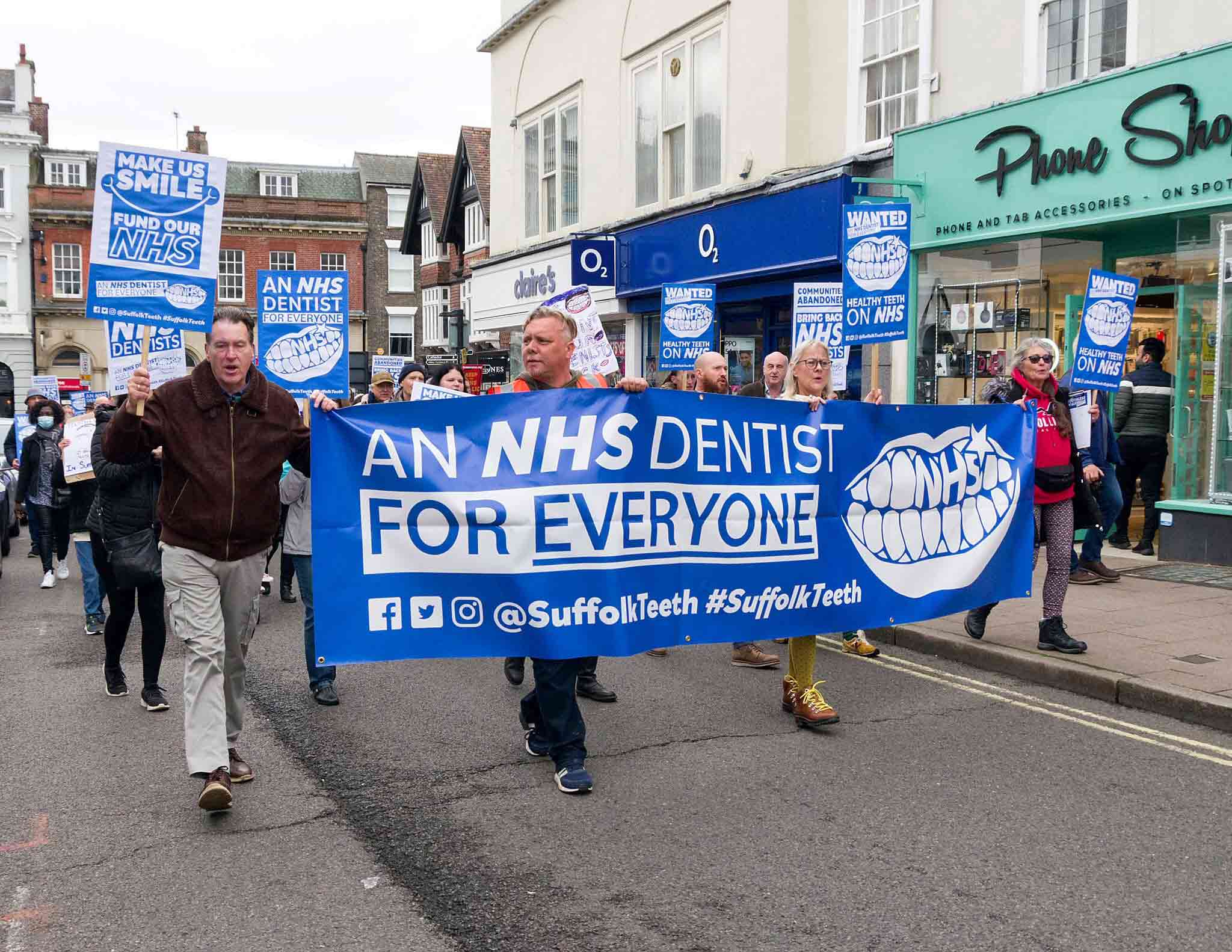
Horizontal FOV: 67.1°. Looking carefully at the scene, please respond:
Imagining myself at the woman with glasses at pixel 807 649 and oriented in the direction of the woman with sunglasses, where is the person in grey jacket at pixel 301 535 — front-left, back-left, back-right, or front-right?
back-left

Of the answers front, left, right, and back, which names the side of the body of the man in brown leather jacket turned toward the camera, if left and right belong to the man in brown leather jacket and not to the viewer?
front

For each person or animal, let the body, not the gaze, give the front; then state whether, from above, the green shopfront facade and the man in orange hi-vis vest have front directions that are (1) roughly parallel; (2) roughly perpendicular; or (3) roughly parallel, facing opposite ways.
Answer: roughly perpendicular

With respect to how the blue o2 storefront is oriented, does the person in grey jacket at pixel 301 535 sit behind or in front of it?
in front

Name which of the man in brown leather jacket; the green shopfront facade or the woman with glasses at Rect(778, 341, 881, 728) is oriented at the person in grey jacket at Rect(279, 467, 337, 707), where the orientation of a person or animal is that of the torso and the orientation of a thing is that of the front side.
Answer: the green shopfront facade

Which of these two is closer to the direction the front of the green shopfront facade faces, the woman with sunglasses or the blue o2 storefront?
the woman with sunglasses

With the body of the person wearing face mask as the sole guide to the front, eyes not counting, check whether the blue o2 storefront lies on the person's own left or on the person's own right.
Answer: on the person's own left

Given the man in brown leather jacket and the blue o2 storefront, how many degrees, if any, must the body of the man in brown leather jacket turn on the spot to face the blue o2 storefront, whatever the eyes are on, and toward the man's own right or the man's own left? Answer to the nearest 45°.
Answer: approximately 135° to the man's own left

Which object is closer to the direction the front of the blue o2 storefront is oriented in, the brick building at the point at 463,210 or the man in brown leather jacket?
the man in brown leather jacket

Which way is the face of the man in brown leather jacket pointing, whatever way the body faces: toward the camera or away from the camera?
toward the camera

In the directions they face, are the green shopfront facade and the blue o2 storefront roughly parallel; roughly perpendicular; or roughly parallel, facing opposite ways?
roughly parallel

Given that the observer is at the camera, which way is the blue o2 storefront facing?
facing the viewer and to the left of the viewer

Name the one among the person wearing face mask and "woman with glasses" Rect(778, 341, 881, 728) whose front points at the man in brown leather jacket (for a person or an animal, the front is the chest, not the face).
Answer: the person wearing face mask

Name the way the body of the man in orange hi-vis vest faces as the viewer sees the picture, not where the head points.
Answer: toward the camera

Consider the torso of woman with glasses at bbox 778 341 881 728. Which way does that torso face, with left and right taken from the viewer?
facing the viewer and to the right of the viewer

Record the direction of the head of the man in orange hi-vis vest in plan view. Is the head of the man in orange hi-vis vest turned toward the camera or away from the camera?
toward the camera

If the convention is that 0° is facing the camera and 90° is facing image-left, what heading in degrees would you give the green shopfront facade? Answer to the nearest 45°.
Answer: approximately 45°

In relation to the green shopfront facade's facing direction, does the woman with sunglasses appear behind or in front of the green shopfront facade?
in front

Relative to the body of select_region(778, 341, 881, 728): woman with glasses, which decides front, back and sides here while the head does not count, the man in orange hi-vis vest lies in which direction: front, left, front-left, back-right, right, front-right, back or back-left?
right

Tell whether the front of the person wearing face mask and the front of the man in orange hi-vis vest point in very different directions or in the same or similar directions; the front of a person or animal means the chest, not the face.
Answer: same or similar directions
